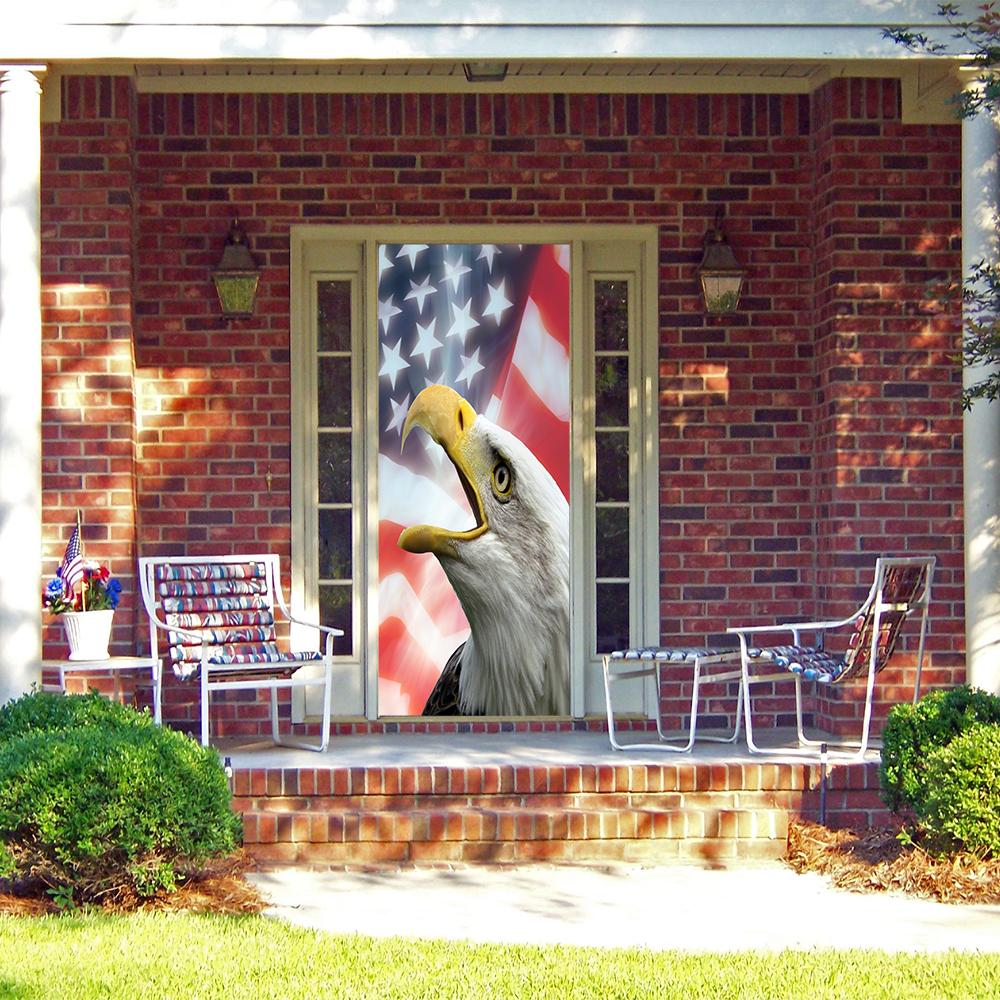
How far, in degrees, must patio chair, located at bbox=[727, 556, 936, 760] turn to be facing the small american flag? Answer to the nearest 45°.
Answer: approximately 45° to its left

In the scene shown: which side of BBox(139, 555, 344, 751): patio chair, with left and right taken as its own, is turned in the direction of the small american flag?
right

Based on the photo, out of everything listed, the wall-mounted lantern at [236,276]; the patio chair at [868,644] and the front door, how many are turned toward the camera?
2

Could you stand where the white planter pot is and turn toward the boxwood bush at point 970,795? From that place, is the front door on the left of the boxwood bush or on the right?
left

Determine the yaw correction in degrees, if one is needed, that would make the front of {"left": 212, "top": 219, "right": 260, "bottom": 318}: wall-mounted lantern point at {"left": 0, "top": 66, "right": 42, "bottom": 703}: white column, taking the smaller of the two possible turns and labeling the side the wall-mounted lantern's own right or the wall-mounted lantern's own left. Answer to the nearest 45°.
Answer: approximately 45° to the wall-mounted lantern's own right

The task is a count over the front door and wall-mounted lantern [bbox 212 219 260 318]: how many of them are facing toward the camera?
2

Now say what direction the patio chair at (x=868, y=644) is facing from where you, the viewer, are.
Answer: facing away from the viewer and to the left of the viewer

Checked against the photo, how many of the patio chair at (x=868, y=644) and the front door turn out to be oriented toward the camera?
1

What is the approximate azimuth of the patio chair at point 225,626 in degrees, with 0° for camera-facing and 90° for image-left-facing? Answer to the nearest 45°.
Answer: approximately 315°

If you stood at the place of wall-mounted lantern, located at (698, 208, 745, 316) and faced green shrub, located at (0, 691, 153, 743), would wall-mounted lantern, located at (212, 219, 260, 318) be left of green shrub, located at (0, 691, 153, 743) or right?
right

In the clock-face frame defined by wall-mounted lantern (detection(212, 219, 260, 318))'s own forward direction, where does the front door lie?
The front door is roughly at 9 o'clock from the wall-mounted lantern.
